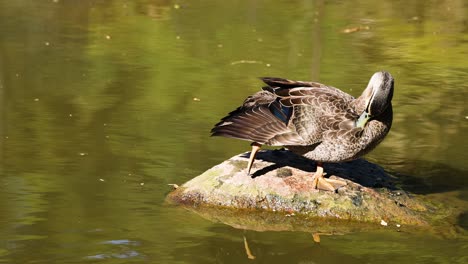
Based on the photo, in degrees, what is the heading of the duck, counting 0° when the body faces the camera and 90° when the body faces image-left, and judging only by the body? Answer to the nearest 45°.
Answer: approximately 270°
